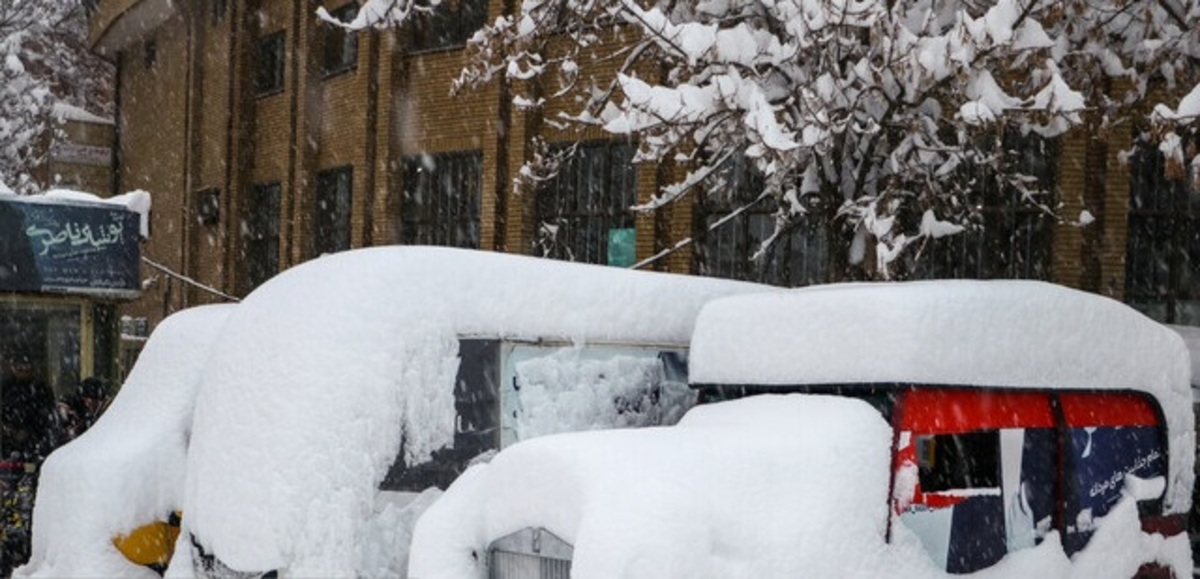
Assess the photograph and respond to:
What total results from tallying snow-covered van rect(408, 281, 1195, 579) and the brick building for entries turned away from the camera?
0

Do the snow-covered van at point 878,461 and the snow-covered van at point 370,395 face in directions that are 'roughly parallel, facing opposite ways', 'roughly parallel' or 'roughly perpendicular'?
roughly parallel

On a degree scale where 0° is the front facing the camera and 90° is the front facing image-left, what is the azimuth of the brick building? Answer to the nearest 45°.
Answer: approximately 45°

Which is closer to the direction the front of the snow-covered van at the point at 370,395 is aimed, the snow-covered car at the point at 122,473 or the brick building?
the snow-covered car

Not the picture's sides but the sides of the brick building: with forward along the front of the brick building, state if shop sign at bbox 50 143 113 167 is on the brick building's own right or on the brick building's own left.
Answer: on the brick building's own right

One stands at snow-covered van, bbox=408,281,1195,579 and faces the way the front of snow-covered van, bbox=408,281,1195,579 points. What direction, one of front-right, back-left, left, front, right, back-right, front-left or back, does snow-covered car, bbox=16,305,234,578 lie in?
front-right

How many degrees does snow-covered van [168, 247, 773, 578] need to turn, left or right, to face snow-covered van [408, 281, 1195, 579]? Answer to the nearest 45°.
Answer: approximately 135° to its left

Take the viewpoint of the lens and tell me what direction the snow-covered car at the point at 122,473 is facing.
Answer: facing the viewer and to the left of the viewer

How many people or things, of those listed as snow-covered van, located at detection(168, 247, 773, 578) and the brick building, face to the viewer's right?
0

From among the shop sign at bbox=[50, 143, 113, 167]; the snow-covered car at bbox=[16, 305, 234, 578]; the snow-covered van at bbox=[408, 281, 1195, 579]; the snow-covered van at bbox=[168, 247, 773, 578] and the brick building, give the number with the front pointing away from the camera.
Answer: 0

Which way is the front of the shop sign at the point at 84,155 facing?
toward the camera

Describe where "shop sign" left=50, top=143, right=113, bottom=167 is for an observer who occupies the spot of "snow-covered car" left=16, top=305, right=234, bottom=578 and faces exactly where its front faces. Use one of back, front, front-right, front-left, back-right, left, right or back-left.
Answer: back-right
